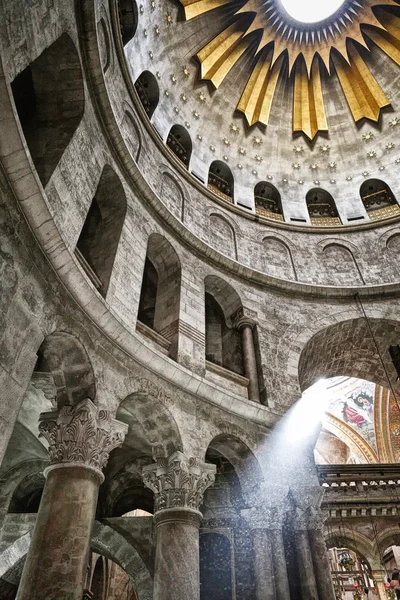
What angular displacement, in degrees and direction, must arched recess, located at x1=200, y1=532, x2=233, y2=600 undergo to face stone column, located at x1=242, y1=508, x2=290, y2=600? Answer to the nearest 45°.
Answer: approximately 45° to its left

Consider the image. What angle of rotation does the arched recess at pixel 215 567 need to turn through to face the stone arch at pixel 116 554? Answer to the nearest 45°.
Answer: approximately 90° to its right

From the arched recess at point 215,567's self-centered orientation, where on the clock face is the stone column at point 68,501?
The stone column is roughly at 1 o'clock from the arched recess.

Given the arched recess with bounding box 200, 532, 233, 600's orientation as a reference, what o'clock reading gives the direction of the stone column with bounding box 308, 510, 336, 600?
The stone column is roughly at 10 o'clock from the arched recess.

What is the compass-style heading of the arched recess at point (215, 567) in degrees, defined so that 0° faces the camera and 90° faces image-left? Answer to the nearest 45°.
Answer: approximately 0°

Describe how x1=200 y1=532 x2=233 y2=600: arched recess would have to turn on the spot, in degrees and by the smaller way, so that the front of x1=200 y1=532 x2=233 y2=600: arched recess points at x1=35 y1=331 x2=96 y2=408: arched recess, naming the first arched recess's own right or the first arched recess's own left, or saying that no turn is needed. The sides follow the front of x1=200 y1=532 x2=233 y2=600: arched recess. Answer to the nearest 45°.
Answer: approximately 45° to the first arched recess's own right
